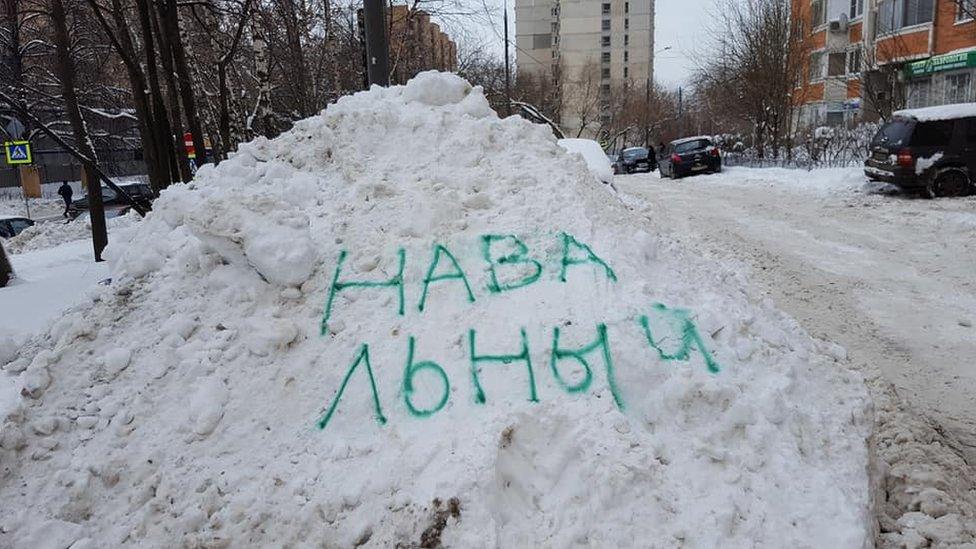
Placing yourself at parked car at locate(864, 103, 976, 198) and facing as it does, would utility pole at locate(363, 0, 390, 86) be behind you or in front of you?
behind

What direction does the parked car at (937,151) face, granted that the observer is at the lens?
facing away from the viewer and to the right of the viewer

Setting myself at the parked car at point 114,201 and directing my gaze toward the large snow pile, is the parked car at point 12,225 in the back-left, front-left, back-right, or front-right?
front-right

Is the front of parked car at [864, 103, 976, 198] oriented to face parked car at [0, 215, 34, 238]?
no

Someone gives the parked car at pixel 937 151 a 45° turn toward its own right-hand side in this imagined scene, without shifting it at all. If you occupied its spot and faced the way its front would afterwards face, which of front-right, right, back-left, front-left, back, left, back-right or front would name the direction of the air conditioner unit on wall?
left

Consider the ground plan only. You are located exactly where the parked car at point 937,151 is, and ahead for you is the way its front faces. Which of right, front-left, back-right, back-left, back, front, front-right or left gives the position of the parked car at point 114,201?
back-left

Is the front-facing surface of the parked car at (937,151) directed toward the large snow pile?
no

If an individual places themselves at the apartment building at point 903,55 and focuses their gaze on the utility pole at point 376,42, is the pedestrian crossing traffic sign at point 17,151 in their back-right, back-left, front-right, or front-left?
front-right
